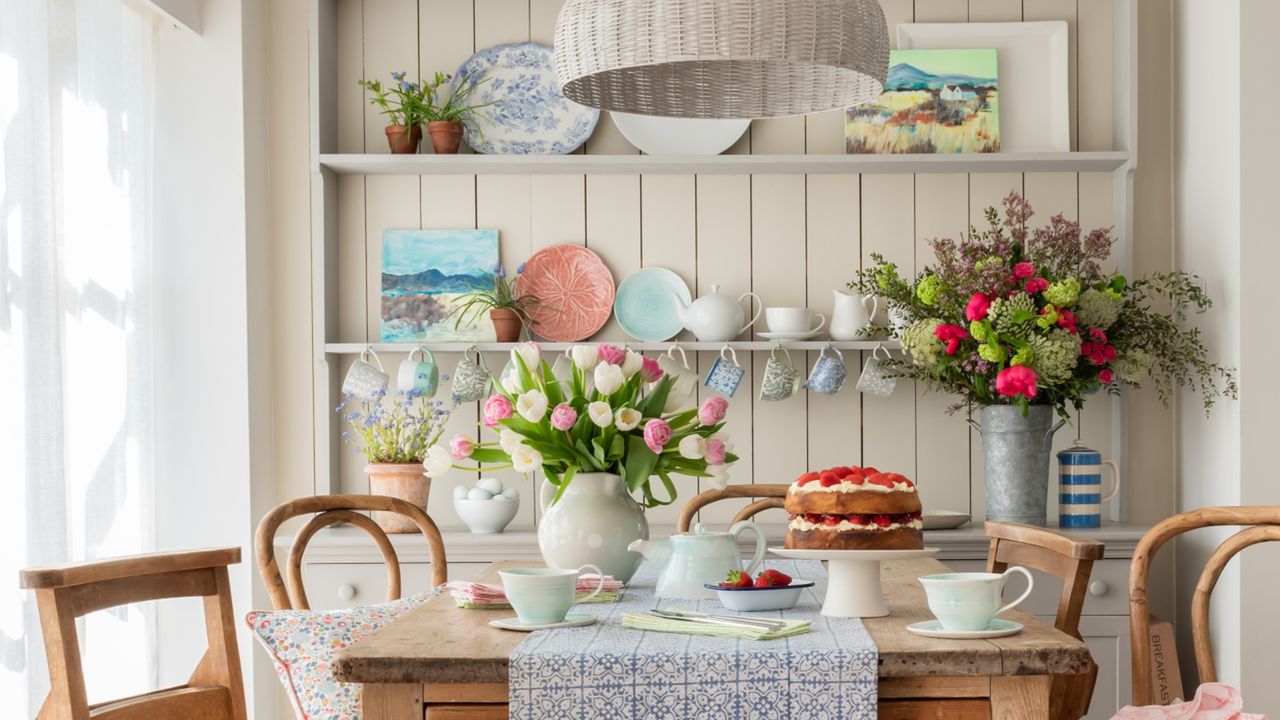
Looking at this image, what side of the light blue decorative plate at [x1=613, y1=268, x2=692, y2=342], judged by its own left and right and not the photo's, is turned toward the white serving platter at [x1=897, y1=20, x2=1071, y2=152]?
left

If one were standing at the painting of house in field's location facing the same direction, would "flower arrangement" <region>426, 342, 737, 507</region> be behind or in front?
in front

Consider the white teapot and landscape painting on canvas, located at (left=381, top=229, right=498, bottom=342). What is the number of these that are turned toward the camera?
1

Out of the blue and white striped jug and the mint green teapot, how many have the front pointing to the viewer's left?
2

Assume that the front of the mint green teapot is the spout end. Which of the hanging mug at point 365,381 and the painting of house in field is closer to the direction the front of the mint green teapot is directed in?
the hanging mug

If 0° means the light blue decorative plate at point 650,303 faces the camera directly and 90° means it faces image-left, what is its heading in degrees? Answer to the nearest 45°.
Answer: approximately 0°

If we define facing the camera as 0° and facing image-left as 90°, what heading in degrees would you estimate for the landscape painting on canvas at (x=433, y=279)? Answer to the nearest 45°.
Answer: approximately 0°

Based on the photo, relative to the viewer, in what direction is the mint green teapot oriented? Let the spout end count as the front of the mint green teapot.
to the viewer's left

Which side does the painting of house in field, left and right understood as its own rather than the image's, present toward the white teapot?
right

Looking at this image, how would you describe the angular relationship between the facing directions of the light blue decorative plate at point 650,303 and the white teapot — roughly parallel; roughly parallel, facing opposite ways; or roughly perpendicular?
roughly perpendicular

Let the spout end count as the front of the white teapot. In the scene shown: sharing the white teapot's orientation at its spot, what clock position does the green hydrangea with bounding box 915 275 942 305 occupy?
The green hydrangea is roughly at 7 o'clock from the white teapot.

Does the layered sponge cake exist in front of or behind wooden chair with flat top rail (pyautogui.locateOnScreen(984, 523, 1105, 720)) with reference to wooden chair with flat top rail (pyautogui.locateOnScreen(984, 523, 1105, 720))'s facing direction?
in front

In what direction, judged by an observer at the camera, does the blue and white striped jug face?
facing to the left of the viewer

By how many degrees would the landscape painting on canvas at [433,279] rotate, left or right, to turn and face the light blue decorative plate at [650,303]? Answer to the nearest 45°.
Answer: approximately 90° to its left

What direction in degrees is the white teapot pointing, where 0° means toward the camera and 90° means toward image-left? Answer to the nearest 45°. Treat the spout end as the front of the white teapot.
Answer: approximately 90°
